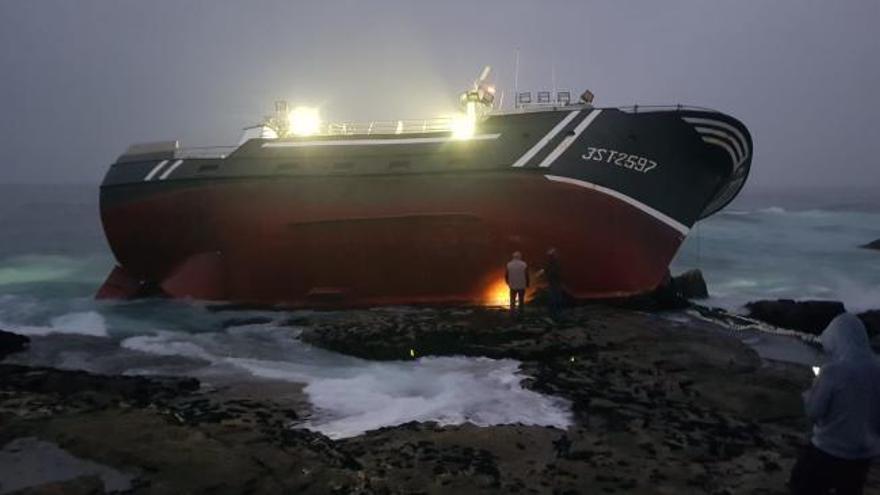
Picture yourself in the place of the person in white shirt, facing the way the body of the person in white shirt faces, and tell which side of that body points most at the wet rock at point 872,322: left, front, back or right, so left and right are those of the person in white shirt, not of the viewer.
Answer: right

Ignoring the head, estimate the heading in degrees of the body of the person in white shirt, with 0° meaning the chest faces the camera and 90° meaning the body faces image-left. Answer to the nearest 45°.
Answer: approximately 180°

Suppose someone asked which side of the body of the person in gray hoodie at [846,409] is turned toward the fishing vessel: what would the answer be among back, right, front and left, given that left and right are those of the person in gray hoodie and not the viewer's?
front

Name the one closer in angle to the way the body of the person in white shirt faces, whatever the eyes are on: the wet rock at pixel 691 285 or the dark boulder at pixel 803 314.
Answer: the wet rock

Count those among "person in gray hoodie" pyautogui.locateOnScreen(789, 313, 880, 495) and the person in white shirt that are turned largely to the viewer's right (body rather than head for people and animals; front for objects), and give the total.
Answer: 0

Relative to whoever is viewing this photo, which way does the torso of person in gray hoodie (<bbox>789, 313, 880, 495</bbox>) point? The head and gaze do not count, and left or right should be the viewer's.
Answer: facing away from the viewer and to the left of the viewer

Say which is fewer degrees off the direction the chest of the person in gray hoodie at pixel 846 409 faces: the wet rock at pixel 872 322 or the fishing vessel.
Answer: the fishing vessel

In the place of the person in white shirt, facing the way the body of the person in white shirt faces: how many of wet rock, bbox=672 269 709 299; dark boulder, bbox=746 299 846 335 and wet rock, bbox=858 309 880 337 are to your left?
0

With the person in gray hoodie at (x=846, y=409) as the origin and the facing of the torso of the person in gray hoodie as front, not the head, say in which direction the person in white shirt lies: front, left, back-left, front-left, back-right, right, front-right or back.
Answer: front

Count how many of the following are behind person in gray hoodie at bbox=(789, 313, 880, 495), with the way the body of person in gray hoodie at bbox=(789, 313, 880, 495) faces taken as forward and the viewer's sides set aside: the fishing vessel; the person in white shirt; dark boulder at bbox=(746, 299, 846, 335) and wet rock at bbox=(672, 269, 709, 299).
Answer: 0

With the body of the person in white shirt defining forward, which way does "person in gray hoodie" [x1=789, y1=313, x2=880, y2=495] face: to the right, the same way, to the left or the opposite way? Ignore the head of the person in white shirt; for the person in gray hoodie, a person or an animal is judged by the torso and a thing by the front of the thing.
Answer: the same way

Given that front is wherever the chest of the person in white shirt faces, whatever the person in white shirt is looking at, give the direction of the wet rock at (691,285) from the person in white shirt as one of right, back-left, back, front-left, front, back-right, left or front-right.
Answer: front-right

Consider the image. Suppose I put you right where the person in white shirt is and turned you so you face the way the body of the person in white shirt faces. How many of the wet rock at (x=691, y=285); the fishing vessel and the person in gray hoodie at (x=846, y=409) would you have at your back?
1

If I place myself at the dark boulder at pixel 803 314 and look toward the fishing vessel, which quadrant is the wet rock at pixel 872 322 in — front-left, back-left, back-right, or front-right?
back-left
